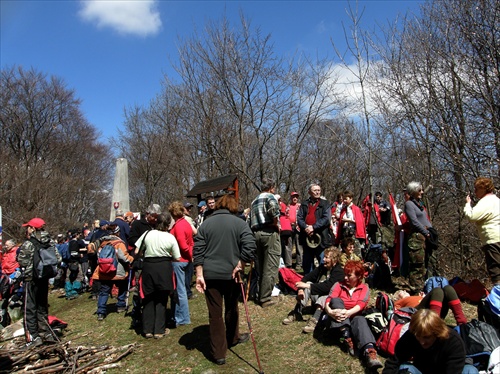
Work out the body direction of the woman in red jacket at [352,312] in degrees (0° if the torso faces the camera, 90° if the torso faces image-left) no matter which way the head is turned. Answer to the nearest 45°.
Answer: approximately 0°

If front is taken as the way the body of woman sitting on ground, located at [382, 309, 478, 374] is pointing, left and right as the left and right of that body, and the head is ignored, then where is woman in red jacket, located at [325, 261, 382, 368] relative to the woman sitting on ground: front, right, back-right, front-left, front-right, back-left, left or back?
back-right

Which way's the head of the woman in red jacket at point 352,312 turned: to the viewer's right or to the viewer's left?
to the viewer's left

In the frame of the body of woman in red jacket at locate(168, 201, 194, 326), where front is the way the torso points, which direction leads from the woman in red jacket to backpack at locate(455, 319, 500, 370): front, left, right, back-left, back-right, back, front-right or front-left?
back-left

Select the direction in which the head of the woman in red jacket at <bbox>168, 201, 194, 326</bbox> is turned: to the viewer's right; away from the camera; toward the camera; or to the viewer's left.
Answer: to the viewer's left

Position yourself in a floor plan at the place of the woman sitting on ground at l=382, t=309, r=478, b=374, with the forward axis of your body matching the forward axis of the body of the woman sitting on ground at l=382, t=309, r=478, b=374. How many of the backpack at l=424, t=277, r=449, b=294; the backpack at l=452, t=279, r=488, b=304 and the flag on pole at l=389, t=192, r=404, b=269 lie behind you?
3

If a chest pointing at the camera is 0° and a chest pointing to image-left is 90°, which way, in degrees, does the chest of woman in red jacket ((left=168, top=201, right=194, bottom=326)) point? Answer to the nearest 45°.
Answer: approximately 90°
